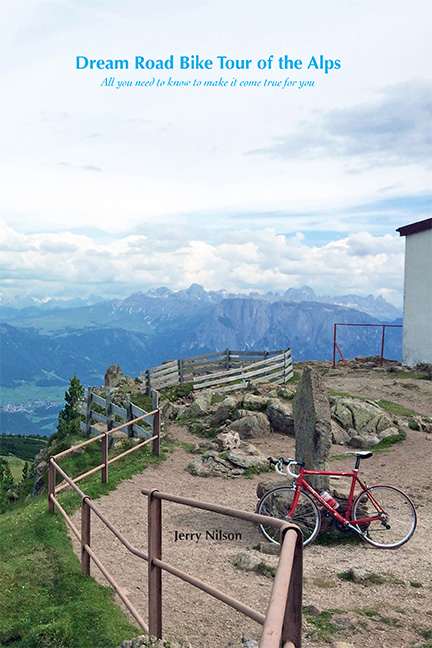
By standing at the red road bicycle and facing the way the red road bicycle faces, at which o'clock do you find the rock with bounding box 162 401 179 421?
The rock is roughly at 2 o'clock from the red road bicycle.

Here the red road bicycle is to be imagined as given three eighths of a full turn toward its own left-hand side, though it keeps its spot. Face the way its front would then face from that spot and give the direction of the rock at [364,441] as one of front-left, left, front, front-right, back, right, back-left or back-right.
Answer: back-left

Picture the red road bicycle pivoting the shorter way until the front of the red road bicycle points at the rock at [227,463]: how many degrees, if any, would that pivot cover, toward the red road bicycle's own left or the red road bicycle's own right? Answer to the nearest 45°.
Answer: approximately 45° to the red road bicycle's own right

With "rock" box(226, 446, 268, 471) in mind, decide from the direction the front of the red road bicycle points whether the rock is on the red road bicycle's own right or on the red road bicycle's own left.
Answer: on the red road bicycle's own right

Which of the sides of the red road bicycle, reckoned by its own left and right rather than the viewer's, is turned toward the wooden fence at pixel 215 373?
right

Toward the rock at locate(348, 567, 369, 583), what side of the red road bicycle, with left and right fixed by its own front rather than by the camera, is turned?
left

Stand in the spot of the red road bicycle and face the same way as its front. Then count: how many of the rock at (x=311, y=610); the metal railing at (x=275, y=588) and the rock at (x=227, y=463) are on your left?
2

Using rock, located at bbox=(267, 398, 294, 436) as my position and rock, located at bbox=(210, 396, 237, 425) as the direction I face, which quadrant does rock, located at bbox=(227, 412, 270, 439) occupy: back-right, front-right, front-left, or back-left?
front-left

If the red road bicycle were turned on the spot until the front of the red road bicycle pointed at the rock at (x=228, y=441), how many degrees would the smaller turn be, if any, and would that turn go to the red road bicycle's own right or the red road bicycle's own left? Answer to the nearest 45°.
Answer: approximately 45° to the red road bicycle's own right

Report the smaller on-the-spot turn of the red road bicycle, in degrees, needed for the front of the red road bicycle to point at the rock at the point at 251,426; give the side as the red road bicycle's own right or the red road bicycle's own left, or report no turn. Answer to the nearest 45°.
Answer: approximately 90° to the red road bicycle's own right

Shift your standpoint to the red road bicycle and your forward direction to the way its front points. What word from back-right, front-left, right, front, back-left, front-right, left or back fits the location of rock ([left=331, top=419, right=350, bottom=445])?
right

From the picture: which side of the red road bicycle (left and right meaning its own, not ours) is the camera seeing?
left

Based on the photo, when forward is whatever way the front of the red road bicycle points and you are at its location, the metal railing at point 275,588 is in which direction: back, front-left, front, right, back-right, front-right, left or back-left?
left

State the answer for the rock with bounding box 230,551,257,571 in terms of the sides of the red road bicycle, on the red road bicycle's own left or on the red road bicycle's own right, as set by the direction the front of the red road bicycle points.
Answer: on the red road bicycle's own left

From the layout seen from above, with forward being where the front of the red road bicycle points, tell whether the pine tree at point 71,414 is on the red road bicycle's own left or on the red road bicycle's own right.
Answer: on the red road bicycle's own right

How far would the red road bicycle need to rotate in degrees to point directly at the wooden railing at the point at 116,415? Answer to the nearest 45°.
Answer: approximately 45° to its right
